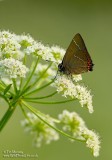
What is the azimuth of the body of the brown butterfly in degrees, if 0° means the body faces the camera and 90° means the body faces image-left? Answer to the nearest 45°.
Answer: approximately 90°
